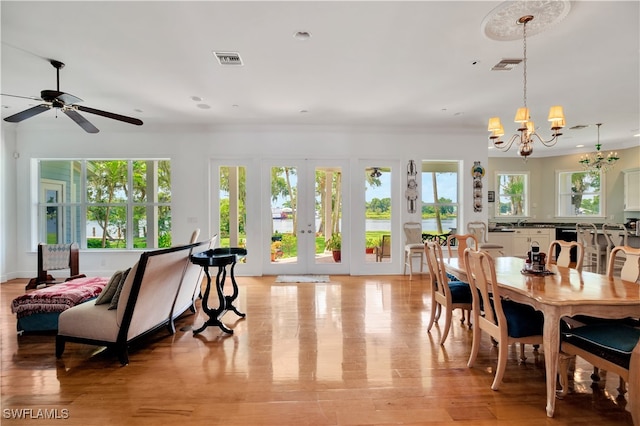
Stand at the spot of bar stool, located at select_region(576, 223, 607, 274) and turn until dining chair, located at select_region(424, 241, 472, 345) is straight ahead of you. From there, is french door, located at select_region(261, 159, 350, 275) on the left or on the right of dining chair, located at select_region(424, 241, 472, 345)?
right

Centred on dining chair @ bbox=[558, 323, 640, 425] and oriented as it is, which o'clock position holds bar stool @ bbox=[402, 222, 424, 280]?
bar stool @ bbox=[402, 222, 424, 280] is roughly at 12 o'clock from dining chair @ bbox=[558, 323, 640, 425].

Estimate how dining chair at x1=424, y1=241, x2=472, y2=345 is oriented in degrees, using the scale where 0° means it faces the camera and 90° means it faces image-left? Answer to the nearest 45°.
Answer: approximately 225°

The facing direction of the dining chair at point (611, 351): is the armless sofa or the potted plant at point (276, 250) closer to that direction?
the potted plant

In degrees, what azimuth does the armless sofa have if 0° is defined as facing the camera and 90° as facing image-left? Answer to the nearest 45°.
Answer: approximately 135°

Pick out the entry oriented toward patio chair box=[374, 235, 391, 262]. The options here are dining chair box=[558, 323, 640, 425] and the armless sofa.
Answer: dining chair box=[558, 323, 640, 425]

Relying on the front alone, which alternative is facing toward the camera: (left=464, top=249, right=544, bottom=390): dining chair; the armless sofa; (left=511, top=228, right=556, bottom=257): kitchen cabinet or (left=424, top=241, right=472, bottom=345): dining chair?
the kitchen cabinet
